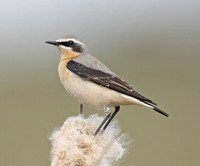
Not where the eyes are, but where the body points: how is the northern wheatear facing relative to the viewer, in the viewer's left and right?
facing to the left of the viewer
